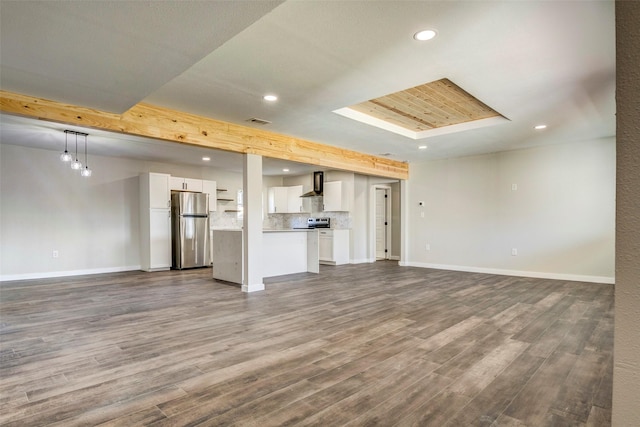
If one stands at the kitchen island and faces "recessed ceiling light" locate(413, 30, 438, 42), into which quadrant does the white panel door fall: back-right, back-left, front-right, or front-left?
back-left

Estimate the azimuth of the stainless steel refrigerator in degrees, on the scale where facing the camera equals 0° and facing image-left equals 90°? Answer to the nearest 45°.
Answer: approximately 315°

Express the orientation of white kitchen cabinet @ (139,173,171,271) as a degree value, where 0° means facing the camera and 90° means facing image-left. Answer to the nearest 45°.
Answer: approximately 315°

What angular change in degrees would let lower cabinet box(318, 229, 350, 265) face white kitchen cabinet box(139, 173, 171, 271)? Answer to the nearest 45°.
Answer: approximately 45° to its right

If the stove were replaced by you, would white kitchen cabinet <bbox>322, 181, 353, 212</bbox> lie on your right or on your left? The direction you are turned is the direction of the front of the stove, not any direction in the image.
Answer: on your left

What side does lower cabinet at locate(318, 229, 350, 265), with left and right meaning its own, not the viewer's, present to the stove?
right

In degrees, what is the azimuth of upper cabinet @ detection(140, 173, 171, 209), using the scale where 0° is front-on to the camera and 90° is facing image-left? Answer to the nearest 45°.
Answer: approximately 315°

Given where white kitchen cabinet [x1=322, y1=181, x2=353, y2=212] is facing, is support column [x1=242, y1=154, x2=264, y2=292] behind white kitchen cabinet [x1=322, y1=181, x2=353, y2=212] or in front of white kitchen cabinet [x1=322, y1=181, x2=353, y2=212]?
in front

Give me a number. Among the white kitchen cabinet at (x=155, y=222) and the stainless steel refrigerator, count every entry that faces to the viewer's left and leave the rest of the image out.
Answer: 0

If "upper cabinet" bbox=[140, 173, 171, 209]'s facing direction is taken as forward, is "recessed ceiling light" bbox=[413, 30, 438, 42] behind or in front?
in front

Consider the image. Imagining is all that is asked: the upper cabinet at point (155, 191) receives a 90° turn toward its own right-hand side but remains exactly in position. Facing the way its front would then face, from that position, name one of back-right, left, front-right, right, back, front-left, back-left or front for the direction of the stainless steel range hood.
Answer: back-left
